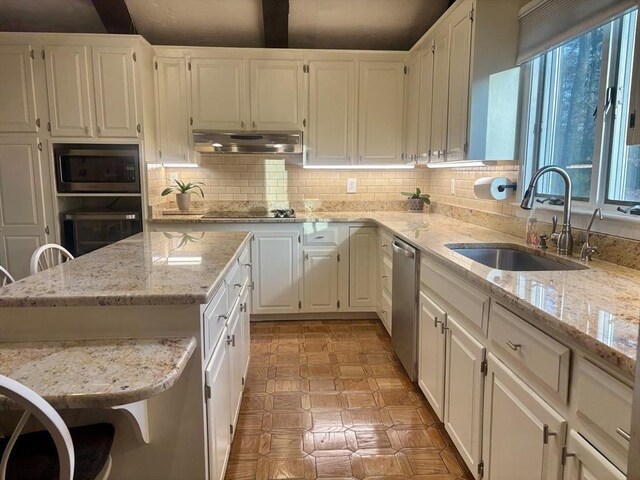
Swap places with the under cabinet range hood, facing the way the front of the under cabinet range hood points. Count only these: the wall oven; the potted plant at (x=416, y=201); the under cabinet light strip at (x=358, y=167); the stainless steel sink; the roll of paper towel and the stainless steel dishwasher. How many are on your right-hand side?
1

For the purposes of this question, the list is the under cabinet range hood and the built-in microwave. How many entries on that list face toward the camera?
2

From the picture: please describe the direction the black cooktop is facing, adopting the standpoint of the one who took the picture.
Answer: facing the viewer

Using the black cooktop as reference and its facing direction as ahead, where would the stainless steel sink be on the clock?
The stainless steel sink is roughly at 11 o'clock from the black cooktop.

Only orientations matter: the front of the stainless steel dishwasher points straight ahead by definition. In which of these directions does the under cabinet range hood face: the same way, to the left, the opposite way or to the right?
to the left

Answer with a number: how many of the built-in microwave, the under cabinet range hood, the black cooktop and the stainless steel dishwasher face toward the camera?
3

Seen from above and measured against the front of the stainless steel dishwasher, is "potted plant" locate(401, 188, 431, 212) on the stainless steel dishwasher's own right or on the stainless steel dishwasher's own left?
on the stainless steel dishwasher's own right

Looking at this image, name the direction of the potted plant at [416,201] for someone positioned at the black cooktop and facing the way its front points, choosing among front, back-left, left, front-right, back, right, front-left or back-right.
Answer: left

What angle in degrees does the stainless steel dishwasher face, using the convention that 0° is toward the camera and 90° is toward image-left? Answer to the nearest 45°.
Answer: approximately 90°

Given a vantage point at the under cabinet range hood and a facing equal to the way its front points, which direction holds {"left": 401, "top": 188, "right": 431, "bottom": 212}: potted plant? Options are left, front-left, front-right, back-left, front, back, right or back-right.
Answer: left

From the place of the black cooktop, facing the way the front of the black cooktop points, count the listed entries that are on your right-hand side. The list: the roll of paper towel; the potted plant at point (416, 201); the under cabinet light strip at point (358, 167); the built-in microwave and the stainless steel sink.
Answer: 1

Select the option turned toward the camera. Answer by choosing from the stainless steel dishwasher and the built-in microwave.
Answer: the built-in microwave

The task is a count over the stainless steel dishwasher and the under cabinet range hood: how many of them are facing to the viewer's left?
1

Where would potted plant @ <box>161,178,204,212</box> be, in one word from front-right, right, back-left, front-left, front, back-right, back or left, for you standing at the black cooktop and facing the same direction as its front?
right

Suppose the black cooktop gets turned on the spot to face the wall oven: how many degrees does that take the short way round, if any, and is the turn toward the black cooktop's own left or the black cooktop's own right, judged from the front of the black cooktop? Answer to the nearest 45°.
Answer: approximately 90° to the black cooktop's own right
